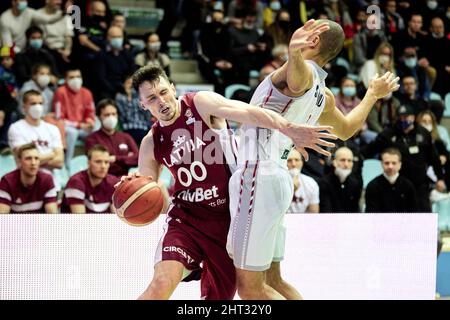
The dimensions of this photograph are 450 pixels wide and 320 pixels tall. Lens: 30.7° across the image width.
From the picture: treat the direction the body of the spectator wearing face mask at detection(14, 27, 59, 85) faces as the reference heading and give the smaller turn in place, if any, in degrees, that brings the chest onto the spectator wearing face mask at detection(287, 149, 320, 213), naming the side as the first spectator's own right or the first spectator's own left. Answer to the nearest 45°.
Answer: approximately 45° to the first spectator's own left

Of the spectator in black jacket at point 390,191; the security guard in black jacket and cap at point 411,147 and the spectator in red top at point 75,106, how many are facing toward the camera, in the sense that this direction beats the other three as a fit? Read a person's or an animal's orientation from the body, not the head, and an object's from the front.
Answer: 3

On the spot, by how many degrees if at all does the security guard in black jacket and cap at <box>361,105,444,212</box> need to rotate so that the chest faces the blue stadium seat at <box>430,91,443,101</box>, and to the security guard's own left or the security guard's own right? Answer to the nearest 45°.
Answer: approximately 180°

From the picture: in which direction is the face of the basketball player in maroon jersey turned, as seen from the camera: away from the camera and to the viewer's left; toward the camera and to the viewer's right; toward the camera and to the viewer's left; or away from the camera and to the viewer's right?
toward the camera and to the viewer's left

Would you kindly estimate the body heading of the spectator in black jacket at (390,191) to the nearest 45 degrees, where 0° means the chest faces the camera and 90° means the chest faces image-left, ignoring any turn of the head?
approximately 0°

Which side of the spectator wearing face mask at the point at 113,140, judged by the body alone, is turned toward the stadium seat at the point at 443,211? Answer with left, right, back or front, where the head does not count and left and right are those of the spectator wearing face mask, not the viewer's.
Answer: left

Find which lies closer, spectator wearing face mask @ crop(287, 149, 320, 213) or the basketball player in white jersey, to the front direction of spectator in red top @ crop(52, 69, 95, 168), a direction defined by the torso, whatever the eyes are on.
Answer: the basketball player in white jersey

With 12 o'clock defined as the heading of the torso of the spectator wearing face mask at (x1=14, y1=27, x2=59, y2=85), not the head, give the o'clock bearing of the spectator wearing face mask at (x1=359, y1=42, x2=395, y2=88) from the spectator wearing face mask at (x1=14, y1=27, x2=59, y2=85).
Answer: the spectator wearing face mask at (x1=359, y1=42, x2=395, y2=88) is roughly at 9 o'clock from the spectator wearing face mask at (x1=14, y1=27, x2=59, y2=85).

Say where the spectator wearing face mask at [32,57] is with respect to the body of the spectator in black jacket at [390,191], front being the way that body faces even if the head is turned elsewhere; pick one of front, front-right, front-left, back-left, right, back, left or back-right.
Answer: right

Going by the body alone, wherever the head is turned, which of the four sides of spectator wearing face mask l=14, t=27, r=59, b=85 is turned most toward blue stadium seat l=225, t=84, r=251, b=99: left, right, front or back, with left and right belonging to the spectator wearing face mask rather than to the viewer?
left
